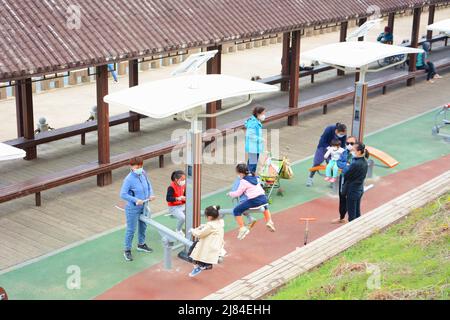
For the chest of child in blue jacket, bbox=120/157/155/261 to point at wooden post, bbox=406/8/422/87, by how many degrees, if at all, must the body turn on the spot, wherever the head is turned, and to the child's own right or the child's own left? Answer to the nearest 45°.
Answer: approximately 90° to the child's own left

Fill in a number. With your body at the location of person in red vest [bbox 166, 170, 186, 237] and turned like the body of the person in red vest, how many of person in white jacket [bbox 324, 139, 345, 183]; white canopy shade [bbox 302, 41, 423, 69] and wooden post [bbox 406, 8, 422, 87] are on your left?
3

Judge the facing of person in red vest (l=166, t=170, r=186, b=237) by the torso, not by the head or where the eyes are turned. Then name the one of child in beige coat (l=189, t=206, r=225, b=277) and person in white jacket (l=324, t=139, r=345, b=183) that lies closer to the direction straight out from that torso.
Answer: the child in beige coat

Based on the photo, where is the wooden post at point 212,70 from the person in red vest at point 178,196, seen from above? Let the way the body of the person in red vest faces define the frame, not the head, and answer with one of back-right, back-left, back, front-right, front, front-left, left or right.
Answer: back-left

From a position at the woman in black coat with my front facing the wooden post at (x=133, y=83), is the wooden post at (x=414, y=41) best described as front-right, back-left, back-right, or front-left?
front-right
